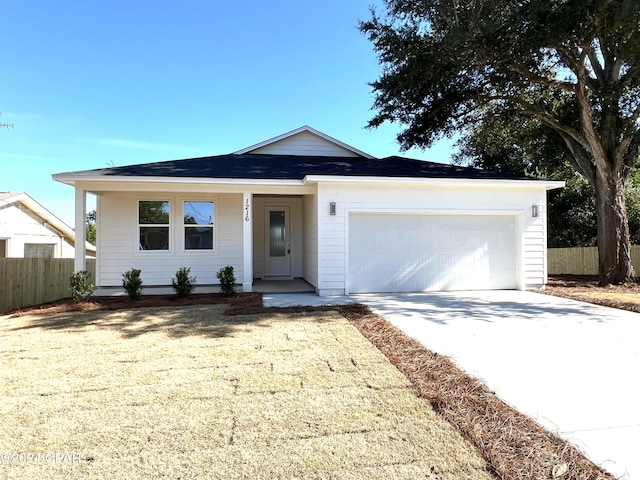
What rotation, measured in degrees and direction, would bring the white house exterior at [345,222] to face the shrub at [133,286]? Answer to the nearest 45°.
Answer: approximately 90° to its right

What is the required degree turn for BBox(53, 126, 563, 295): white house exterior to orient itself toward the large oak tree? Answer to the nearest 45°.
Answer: approximately 90° to its left

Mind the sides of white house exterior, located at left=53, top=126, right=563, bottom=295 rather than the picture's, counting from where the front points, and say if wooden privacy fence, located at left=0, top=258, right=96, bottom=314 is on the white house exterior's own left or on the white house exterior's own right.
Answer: on the white house exterior's own right

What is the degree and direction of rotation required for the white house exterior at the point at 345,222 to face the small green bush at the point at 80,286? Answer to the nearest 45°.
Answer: approximately 90° to its right

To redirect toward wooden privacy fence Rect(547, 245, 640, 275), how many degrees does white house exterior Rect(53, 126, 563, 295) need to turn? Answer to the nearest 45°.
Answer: approximately 135° to its left

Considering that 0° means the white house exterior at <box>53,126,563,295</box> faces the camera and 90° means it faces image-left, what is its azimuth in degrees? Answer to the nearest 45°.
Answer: approximately 0°
